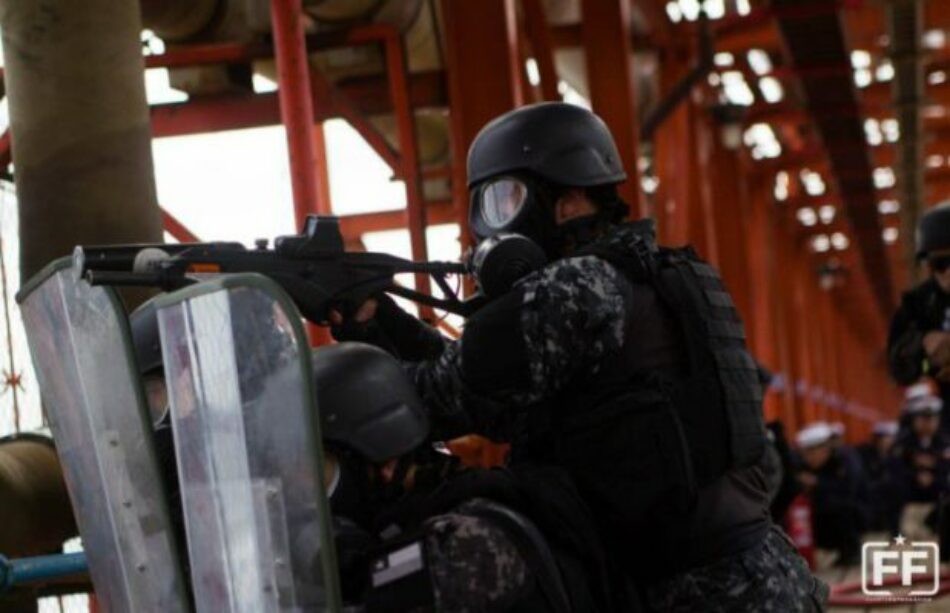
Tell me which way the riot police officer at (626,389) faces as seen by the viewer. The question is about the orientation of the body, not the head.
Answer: to the viewer's left

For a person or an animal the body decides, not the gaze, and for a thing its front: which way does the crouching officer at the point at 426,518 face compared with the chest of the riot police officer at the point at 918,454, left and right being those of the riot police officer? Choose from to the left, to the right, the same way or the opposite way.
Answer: to the right

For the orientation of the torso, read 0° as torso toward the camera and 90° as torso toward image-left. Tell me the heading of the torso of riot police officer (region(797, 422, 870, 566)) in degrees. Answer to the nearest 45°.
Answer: approximately 45°

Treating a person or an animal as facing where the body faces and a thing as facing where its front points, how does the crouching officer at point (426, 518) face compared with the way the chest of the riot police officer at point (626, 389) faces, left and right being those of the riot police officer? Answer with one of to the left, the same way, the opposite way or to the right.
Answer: the same way

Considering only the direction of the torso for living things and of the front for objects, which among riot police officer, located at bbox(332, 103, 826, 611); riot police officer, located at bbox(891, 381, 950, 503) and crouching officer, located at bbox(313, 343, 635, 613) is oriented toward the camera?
riot police officer, located at bbox(891, 381, 950, 503)

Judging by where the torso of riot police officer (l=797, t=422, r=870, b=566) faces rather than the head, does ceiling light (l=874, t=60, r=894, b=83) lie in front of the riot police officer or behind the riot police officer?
behind

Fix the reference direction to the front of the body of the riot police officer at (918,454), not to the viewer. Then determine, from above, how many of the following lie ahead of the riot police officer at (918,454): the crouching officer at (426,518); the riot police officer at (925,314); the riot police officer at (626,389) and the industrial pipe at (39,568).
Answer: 4

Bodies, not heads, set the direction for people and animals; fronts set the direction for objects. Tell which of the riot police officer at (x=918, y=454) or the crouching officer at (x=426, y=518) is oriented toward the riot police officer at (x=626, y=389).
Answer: the riot police officer at (x=918, y=454)

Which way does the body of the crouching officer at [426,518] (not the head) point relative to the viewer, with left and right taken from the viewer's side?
facing to the left of the viewer
